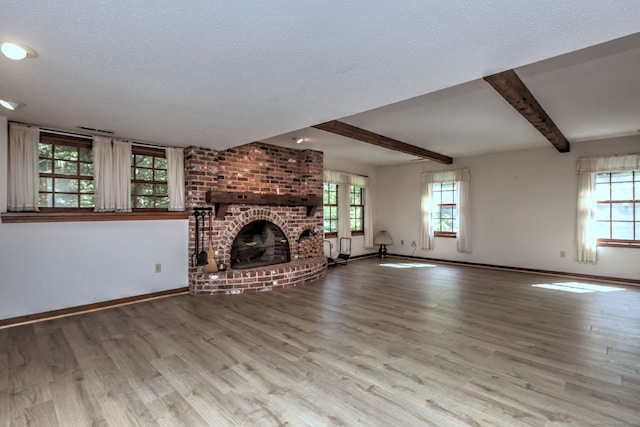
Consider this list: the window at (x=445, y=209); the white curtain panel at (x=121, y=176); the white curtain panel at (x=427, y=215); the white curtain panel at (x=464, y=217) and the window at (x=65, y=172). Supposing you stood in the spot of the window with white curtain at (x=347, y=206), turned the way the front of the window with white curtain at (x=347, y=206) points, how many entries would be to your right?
2

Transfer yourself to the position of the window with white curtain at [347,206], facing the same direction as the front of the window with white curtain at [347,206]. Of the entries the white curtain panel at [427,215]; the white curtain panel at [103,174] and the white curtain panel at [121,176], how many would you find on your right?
2

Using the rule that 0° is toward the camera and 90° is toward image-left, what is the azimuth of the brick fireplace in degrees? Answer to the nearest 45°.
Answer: approximately 315°

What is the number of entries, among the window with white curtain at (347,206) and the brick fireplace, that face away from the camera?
0

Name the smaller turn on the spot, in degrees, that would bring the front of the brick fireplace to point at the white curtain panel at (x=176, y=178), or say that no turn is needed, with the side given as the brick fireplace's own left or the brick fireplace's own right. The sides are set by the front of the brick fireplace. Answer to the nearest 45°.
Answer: approximately 135° to the brick fireplace's own right

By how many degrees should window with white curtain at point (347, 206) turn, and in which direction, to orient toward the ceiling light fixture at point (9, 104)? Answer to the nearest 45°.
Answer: approximately 90° to its right

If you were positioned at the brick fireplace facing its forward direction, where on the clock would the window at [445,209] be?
The window is roughly at 10 o'clock from the brick fireplace.

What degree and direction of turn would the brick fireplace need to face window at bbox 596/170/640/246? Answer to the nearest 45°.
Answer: approximately 45° to its left

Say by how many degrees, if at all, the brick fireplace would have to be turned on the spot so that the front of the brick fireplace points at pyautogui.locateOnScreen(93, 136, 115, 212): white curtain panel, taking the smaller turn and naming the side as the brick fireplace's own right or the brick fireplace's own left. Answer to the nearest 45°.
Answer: approximately 90° to the brick fireplace's own right

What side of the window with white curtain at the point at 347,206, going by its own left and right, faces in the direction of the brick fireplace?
right

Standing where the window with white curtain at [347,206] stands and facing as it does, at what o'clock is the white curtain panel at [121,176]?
The white curtain panel is roughly at 3 o'clock from the window with white curtain.

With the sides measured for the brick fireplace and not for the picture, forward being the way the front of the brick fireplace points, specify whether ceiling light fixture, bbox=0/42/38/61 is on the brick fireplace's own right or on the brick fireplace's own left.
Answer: on the brick fireplace's own right

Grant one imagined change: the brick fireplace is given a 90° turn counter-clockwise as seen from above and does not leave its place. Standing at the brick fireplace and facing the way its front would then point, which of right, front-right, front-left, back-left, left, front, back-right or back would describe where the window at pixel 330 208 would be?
front

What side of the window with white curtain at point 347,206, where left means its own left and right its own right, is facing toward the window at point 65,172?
right
